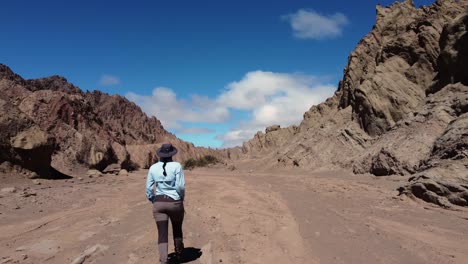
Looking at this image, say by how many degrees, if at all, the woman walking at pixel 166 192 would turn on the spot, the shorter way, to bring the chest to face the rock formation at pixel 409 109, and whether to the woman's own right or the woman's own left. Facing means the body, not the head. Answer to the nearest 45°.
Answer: approximately 45° to the woman's own right

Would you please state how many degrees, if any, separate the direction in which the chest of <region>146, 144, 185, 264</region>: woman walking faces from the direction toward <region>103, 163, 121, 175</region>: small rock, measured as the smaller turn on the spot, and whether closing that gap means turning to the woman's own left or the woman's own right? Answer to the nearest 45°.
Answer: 0° — they already face it

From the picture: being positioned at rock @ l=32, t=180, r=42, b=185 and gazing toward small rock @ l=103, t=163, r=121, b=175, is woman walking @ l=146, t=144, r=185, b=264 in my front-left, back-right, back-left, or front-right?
back-right

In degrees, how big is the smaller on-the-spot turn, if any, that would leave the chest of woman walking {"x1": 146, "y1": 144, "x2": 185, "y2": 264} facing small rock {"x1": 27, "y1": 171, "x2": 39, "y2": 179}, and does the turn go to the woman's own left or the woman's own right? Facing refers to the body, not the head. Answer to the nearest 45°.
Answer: approximately 45° to the woman's own left

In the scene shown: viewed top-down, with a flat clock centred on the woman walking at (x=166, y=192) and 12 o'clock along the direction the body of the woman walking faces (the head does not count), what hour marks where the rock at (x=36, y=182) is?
The rock is roughly at 11 o'clock from the woman walking.

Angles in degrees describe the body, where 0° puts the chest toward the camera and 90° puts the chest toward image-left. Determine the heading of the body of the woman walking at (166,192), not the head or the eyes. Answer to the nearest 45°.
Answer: approximately 180°
